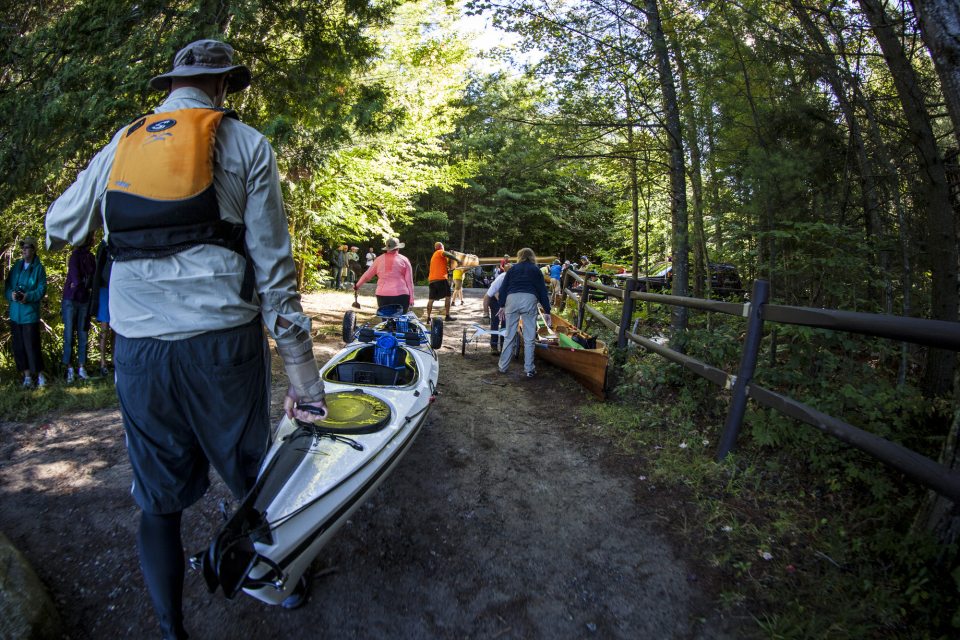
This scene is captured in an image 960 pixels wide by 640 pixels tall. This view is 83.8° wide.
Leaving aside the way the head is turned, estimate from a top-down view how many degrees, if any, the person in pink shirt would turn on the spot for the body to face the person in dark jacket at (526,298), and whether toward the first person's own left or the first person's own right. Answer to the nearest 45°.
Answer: approximately 135° to the first person's own right

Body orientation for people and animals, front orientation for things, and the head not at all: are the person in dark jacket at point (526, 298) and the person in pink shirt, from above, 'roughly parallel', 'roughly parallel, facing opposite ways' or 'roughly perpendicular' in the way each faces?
roughly parallel

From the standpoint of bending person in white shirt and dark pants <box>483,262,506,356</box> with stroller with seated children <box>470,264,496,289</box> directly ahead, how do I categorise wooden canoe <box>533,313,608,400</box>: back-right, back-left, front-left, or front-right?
back-right

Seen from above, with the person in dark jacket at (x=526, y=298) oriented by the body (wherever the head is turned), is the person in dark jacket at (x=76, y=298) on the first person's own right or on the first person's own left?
on the first person's own left

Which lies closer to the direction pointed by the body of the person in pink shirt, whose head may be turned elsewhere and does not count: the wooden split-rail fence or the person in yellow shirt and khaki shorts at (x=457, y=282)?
the person in yellow shirt and khaki shorts

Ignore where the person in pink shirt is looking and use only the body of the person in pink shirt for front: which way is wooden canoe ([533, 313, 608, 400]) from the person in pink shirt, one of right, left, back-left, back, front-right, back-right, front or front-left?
back-right

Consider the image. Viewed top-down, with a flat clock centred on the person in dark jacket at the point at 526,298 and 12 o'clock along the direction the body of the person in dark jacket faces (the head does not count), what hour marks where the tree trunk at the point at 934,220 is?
The tree trunk is roughly at 4 o'clock from the person in dark jacket.

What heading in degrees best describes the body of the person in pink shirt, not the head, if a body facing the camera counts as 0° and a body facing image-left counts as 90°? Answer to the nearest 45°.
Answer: approximately 180°

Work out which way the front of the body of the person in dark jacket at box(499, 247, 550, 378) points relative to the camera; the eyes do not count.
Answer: away from the camera

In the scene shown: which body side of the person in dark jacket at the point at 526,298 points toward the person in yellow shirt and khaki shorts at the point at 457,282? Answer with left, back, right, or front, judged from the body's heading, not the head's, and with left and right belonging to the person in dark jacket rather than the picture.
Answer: front

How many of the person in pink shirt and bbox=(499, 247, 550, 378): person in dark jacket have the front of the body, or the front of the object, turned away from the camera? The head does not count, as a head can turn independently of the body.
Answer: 2

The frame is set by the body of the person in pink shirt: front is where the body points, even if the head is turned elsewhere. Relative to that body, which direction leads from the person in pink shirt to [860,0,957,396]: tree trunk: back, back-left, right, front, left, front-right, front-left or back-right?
back-right

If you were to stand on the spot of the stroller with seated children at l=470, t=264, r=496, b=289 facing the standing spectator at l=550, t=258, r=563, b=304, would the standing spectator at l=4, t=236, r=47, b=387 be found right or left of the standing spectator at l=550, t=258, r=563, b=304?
right

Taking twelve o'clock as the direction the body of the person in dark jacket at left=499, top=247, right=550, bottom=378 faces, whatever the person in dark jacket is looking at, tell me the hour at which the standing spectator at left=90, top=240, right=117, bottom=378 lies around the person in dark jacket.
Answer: The standing spectator is roughly at 8 o'clock from the person in dark jacket.

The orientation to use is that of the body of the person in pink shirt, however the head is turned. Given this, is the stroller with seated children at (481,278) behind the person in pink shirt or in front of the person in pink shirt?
in front

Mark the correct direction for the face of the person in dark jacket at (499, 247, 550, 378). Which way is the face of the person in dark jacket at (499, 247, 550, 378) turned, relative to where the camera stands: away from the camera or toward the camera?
away from the camera

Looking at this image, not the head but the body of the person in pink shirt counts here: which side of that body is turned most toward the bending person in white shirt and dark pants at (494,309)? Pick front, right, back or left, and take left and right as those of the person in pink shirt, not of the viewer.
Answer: right
